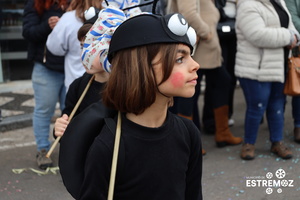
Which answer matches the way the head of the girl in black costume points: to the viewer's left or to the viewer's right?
to the viewer's right

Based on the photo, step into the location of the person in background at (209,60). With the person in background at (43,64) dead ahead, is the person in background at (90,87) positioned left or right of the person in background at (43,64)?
left

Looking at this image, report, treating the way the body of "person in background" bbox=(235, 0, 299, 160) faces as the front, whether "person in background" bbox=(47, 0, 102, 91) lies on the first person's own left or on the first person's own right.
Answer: on the first person's own right

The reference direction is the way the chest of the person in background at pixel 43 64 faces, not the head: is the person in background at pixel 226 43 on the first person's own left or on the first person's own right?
on the first person's own left

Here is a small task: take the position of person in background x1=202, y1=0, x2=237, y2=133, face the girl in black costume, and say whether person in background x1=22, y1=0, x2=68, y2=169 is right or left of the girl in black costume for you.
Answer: right

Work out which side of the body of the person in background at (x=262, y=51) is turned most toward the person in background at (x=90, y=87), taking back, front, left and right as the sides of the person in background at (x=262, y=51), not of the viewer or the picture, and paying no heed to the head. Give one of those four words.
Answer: right

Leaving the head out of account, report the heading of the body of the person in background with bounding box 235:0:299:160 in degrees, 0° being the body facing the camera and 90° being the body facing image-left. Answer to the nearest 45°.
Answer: approximately 315°

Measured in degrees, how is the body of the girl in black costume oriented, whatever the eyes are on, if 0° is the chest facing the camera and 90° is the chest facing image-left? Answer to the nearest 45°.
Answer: approximately 315°
